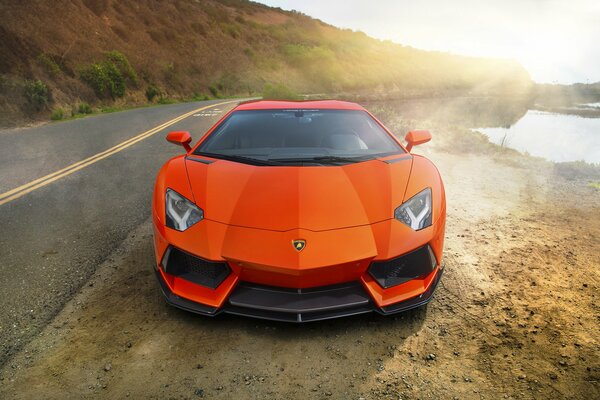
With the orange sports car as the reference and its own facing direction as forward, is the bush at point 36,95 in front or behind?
behind

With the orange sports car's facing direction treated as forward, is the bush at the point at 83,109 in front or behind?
behind

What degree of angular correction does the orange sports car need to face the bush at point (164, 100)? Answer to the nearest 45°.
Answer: approximately 180°

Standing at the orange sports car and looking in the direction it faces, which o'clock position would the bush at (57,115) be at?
The bush is roughly at 5 o'clock from the orange sports car.

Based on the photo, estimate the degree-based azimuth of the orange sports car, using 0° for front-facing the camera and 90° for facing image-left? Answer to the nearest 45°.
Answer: approximately 0°

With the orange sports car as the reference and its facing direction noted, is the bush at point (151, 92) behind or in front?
behind

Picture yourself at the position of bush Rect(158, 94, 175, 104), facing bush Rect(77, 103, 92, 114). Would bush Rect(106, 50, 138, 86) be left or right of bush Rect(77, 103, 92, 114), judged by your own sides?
right

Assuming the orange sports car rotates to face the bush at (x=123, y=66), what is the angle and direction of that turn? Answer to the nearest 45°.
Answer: approximately 135° to its right

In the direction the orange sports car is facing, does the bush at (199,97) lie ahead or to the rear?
to the rear

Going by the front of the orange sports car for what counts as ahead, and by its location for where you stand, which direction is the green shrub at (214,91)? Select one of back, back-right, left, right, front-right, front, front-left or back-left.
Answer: back
